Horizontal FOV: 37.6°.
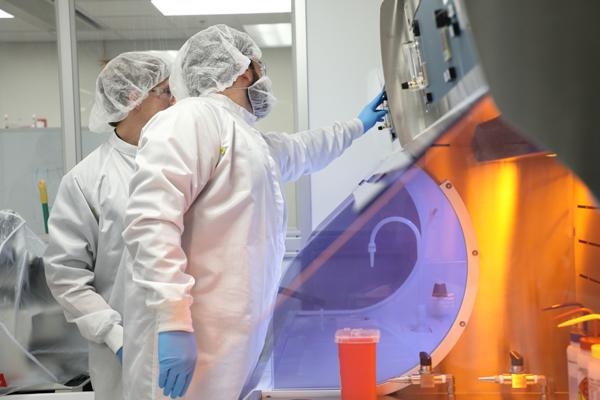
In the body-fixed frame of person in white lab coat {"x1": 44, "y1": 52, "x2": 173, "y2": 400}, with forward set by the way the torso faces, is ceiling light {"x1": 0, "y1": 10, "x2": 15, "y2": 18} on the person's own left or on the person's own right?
on the person's own left

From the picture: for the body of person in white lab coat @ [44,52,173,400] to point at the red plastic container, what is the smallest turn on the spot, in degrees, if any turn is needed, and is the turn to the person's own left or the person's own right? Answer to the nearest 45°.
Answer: approximately 45° to the person's own right

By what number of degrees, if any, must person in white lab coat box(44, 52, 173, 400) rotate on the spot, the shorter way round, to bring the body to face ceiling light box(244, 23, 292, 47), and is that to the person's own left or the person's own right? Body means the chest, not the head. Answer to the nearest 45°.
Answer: approximately 45° to the person's own left

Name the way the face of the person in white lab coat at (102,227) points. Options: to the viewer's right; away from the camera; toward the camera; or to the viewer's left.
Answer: to the viewer's right

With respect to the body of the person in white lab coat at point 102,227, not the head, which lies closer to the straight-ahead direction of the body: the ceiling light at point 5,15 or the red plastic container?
the red plastic container

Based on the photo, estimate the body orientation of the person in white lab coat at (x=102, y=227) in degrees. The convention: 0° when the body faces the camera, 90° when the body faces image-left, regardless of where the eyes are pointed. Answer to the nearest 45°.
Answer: approximately 270°
